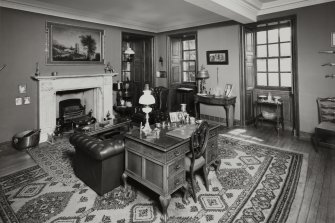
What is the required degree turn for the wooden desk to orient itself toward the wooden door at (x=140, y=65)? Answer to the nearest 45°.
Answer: approximately 135° to its left

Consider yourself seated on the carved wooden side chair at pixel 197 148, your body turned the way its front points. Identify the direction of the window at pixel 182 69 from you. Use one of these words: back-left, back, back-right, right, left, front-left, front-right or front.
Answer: front-right

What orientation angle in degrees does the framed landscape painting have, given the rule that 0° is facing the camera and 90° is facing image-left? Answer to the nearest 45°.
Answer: approximately 315°

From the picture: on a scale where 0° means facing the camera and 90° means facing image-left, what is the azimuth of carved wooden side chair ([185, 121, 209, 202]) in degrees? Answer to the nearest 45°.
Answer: approximately 135°

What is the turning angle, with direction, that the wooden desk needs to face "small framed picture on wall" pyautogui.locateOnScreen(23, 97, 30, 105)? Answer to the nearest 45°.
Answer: approximately 180°

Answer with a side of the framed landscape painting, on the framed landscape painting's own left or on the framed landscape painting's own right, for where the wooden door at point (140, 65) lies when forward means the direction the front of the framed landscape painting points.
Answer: on the framed landscape painting's own left

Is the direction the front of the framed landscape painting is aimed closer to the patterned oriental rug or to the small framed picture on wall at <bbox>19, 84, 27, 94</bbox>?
the patterned oriental rug

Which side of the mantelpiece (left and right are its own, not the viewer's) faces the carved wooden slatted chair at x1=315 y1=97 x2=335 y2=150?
front

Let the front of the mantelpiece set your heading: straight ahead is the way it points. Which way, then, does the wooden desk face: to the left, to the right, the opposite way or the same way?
the same way

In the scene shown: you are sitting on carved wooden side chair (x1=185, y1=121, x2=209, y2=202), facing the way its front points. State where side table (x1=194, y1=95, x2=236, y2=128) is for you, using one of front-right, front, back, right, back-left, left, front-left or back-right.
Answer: front-right

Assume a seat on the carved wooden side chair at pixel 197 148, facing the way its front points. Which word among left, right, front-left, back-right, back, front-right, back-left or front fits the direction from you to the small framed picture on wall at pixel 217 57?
front-right

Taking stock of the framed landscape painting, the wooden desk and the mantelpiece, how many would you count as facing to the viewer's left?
0

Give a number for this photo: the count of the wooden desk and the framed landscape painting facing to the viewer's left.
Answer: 0

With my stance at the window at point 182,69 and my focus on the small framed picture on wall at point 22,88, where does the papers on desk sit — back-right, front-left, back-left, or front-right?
front-left
